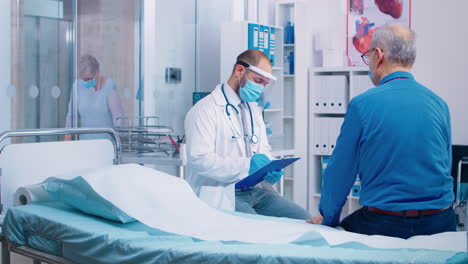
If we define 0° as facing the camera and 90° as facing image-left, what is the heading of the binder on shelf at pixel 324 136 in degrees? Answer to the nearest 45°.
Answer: approximately 0°

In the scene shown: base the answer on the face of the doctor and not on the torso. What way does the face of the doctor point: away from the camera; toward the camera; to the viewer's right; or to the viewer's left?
to the viewer's right

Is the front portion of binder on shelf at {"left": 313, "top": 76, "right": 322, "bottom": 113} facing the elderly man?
yes

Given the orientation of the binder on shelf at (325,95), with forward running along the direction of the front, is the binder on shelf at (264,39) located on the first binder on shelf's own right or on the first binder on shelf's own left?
on the first binder on shelf's own right

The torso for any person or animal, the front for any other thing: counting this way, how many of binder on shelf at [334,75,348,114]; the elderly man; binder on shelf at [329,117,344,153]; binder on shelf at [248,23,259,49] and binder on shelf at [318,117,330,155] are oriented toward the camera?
4

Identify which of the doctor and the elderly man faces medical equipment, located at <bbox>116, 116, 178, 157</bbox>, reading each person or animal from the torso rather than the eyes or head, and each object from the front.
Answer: the elderly man

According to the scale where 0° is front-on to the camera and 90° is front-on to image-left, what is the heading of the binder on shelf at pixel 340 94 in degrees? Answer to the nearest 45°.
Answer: approximately 0°

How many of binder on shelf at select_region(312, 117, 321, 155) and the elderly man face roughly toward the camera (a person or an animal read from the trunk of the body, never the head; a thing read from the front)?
1
